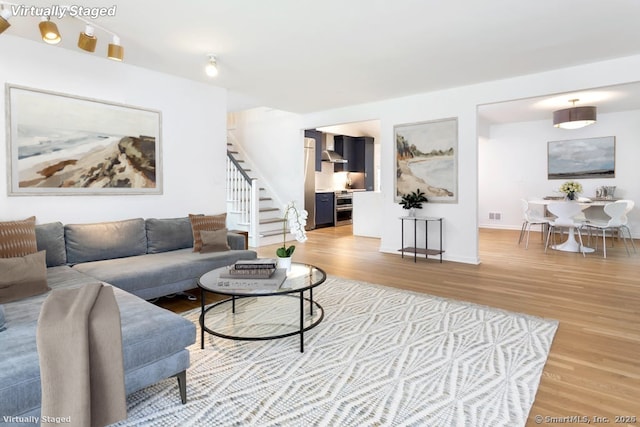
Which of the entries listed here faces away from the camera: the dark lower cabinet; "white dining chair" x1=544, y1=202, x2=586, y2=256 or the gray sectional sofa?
the white dining chair

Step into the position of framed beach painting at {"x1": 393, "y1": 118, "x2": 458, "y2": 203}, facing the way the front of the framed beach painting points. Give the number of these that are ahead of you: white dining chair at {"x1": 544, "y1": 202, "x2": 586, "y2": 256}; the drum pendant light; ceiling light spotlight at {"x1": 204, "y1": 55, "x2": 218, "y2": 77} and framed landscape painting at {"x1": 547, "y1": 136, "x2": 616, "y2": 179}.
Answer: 1

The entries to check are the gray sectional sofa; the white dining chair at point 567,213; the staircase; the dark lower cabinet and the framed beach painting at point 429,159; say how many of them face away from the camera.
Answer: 1

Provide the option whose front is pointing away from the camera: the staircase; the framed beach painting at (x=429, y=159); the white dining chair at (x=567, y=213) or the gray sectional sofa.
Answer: the white dining chair

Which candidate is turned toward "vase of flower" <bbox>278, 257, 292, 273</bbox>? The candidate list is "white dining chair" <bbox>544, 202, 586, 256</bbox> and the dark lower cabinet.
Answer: the dark lower cabinet

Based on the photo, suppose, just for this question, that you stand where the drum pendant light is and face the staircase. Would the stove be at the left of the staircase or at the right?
right

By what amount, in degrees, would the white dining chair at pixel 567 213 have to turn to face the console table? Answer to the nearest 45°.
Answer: approximately 135° to its left

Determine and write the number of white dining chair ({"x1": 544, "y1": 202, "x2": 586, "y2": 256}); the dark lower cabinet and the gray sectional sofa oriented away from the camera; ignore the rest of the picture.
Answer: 1

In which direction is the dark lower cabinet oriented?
toward the camera

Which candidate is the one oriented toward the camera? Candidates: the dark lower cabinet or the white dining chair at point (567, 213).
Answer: the dark lower cabinet

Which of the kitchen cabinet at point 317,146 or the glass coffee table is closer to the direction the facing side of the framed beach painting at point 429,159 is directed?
the glass coffee table

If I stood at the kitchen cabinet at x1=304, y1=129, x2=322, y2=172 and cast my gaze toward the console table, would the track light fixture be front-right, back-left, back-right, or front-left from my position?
front-right

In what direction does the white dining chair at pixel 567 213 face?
away from the camera

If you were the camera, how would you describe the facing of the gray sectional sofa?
facing the viewer and to the right of the viewer
